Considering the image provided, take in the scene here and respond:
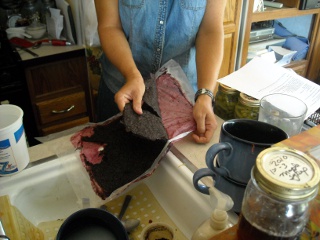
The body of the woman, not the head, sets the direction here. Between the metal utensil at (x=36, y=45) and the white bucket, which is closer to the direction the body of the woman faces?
the white bucket

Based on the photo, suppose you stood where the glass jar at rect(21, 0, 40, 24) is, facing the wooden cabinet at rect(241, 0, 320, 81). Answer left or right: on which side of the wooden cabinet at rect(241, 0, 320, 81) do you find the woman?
right

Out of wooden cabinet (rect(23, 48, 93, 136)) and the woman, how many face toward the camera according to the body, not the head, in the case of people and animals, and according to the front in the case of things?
2

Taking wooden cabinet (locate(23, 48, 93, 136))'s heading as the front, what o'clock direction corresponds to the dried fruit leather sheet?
The dried fruit leather sheet is roughly at 12 o'clock from the wooden cabinet.

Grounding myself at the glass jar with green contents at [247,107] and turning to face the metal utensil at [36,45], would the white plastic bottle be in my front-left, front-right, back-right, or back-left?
back-left

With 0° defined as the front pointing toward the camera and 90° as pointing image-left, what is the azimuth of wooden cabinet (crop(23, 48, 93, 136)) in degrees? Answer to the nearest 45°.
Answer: approximately 0°
